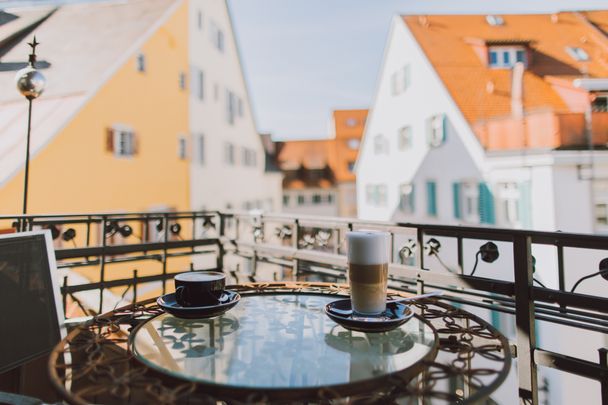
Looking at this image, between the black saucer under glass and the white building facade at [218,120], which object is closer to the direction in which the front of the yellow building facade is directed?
the black saucer under glass

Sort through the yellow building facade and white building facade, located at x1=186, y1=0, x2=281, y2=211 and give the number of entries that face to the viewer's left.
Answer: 0

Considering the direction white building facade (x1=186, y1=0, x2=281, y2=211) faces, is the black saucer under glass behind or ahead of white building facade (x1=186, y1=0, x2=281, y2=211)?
ahead

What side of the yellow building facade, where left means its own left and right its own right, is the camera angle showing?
front

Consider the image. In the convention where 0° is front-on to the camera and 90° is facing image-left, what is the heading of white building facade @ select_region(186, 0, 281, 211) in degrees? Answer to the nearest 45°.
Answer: approximately 315°

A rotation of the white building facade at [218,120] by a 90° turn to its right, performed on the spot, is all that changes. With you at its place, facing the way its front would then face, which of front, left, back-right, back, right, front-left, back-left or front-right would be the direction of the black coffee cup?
front-left

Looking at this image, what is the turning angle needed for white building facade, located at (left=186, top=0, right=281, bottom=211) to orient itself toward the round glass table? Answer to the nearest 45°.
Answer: approximately 45° to its right

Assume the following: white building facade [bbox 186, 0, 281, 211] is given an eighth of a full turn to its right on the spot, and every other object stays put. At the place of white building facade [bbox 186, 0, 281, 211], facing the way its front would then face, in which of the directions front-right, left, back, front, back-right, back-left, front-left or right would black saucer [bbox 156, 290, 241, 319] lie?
front

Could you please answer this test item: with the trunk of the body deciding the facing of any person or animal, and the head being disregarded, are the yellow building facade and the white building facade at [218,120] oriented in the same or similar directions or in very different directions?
same or similar directions

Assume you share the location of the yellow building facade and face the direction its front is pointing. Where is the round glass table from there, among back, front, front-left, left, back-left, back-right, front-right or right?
front

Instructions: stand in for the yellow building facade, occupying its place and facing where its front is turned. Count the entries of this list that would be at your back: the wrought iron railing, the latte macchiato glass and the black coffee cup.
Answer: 0

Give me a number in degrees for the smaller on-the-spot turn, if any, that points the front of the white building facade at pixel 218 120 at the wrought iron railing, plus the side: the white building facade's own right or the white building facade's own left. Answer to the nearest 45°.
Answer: approximately 45° to the white building facade's own right

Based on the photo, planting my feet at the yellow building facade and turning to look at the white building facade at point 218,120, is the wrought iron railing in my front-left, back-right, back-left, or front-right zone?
back-right

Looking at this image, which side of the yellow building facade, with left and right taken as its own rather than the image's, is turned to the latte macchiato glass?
front
